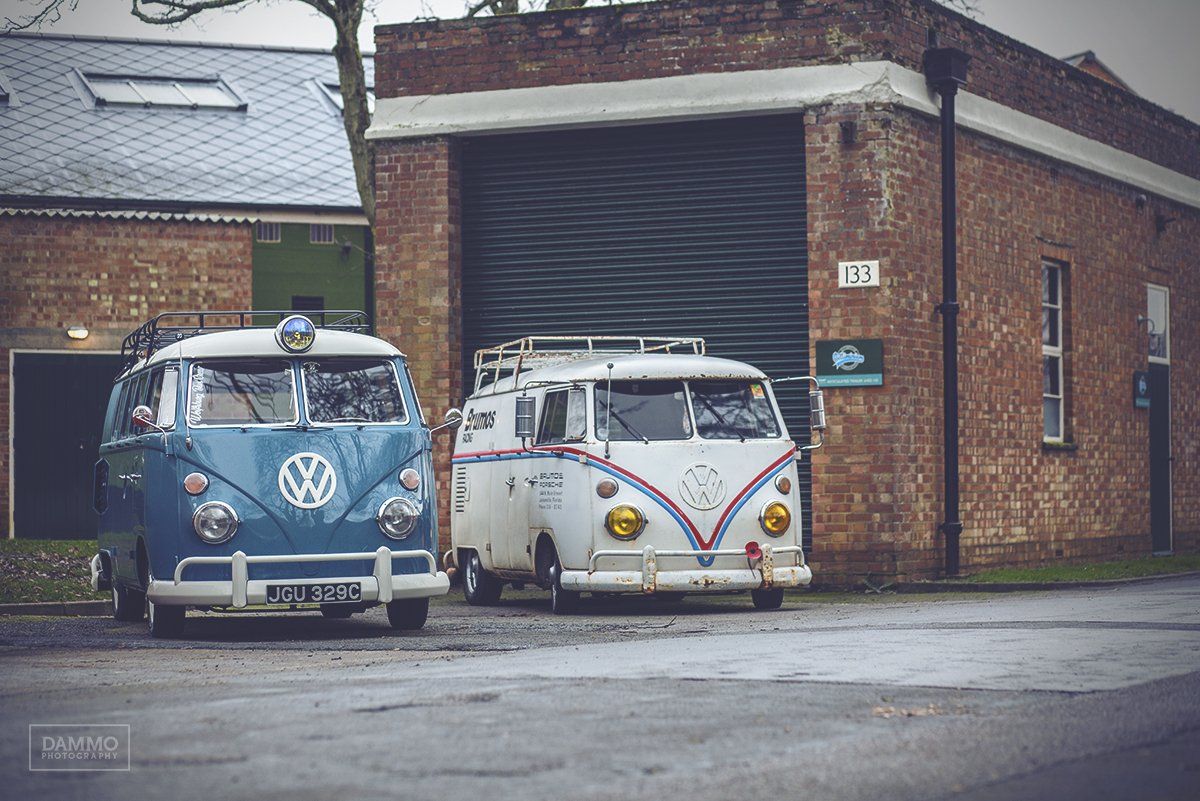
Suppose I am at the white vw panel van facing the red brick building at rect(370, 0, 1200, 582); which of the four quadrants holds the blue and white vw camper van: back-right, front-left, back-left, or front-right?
back-left

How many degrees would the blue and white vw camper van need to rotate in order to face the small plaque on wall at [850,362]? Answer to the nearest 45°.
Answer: approximately 135° to its left

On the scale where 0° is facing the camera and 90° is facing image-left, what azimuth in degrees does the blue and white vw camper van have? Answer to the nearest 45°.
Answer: approximately 0°

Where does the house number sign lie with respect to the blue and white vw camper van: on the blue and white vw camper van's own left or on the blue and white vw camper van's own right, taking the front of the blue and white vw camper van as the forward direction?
on the blue and white vw camper van's own left
